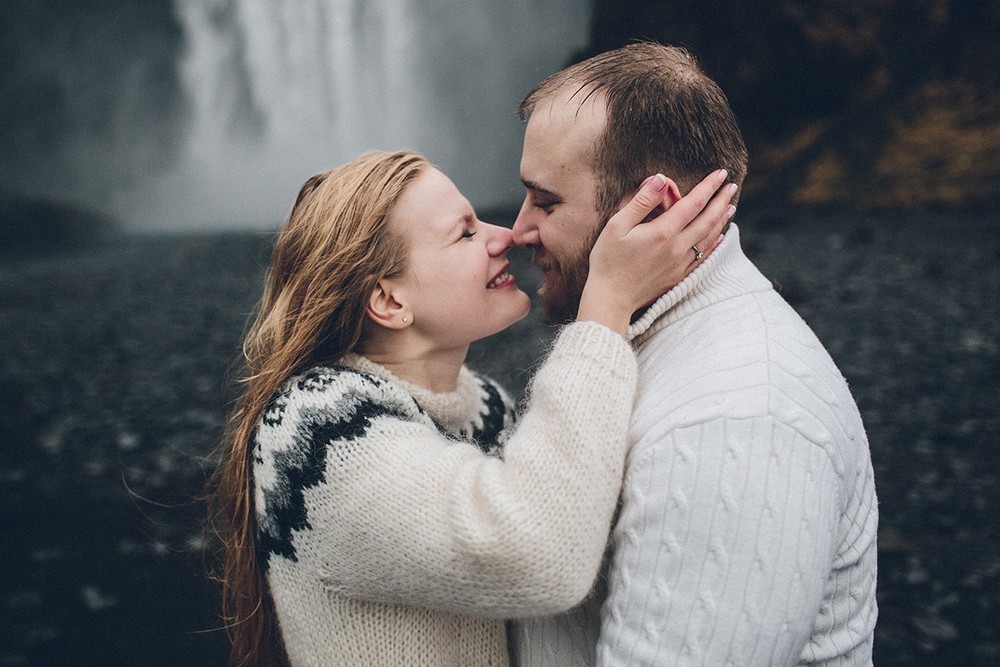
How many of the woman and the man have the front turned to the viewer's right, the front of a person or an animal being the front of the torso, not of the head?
1

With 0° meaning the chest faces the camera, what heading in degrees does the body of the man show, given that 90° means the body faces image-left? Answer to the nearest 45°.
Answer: approximately 90°

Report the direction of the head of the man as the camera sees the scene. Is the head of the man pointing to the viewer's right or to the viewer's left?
to the viewer's left

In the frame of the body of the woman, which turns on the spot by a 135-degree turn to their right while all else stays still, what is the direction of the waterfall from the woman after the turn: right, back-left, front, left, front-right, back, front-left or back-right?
back-right

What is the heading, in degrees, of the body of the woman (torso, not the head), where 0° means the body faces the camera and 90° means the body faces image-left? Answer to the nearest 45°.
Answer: approximately 270°

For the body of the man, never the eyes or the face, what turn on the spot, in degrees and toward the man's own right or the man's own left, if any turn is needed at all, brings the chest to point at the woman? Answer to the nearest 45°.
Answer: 0° — they already face them

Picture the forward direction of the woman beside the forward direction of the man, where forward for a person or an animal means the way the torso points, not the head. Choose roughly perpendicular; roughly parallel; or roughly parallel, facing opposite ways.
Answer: roughly parallel, facing opposite ways
